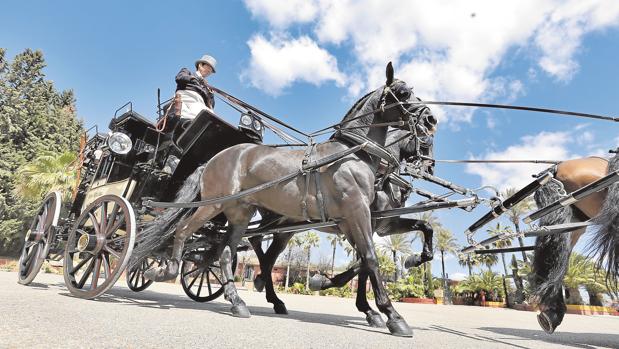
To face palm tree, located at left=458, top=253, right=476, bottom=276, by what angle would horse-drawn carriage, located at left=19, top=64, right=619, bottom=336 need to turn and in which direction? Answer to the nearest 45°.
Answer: approximately 90° to its left

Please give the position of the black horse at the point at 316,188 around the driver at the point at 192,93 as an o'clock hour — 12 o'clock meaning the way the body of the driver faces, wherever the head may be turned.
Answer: The black horse is roughly at 12 o'clock from the driver.

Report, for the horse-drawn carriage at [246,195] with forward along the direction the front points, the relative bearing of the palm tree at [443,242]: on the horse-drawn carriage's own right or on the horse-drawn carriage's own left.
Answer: on the horse-drawn carriage's own left

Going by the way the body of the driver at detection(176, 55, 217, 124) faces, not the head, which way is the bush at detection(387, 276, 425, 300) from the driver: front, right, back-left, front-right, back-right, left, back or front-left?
left

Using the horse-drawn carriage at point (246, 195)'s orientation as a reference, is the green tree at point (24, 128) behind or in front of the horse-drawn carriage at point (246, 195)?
behind

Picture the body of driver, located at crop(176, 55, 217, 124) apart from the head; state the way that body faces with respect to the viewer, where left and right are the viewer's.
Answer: facing the viewer and to the right of the viewer
